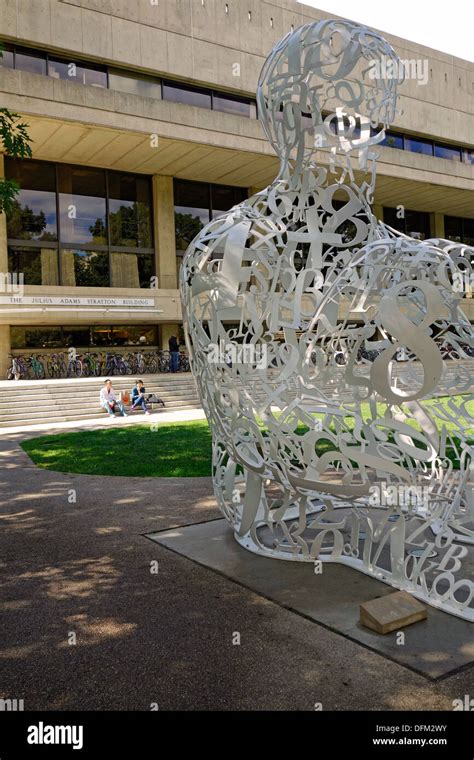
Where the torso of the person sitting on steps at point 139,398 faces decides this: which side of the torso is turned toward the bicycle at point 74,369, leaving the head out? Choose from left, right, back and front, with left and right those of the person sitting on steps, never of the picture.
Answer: back

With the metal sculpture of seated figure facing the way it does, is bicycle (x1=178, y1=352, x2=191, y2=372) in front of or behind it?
behind

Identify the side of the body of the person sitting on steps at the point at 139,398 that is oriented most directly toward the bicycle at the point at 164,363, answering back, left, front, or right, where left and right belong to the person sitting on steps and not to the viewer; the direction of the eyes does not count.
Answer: back

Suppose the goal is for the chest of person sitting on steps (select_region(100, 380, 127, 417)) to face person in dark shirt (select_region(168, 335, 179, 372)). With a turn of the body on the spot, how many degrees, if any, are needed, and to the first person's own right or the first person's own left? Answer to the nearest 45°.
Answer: approximately 135° to the first person's own left

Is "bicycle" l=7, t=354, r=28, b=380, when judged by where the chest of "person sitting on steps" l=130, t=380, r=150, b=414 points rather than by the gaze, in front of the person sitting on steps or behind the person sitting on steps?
behind

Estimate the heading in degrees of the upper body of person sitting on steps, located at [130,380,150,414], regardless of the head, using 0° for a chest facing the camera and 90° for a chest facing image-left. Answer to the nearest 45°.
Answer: approximately 0°
